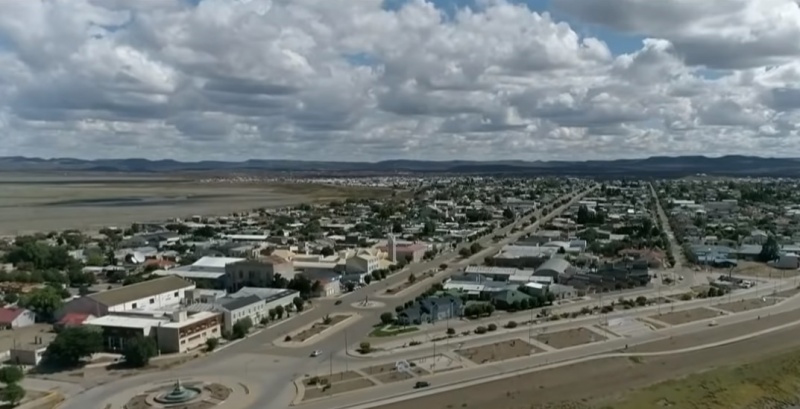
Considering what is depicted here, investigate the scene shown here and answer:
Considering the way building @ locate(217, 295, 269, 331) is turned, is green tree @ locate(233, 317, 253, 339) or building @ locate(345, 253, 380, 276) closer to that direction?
the green tree

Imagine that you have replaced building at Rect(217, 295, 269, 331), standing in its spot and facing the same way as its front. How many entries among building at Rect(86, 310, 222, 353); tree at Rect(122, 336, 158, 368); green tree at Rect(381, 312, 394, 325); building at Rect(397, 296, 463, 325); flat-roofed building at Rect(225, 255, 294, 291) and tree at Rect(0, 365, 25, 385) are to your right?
3

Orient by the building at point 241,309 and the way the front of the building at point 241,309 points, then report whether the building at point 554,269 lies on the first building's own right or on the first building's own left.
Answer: on the first building's own left

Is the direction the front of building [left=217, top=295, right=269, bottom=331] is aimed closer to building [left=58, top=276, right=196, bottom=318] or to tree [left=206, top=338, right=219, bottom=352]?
the tree

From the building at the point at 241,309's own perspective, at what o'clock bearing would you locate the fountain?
The fountain is roughly at 2 o'clock from the building.

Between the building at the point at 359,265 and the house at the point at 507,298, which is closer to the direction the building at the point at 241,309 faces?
the house

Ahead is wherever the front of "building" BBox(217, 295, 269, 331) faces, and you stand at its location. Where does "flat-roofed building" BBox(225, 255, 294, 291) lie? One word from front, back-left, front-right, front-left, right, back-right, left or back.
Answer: back-left

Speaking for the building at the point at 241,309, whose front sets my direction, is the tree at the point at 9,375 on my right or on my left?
on my right

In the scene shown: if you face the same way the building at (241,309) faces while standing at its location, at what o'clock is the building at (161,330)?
the building at (161,330) is roughly at 3 o'clock from the building at (241,309).

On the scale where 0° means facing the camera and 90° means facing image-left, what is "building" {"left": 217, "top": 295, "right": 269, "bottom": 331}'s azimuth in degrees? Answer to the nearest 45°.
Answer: approximately 315°
